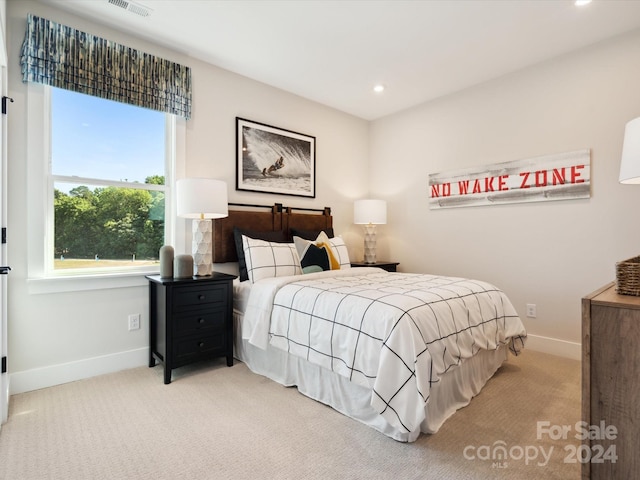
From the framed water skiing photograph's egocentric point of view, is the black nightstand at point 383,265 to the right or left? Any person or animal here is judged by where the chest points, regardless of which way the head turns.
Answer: on its left

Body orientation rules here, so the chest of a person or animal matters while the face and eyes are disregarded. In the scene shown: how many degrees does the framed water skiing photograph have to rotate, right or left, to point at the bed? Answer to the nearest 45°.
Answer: approximately 45° to its right

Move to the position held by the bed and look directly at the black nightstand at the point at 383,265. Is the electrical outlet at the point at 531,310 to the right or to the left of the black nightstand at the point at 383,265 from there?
right

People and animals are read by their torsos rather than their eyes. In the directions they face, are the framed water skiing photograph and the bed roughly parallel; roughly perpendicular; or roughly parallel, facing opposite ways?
roughly parallel

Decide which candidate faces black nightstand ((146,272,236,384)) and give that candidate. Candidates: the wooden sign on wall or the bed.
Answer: the wooden sign on wall

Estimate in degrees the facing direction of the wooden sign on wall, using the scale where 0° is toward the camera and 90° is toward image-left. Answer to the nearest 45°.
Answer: approximately 45°

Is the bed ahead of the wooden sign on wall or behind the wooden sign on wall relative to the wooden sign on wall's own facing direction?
ahead

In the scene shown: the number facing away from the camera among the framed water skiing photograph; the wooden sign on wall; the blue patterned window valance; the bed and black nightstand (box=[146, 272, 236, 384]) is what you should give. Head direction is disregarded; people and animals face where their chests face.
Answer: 0

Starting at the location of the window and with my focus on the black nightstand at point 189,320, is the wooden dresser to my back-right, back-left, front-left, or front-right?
front-right

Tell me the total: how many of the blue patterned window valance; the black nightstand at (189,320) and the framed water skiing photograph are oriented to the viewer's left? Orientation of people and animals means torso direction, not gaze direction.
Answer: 0

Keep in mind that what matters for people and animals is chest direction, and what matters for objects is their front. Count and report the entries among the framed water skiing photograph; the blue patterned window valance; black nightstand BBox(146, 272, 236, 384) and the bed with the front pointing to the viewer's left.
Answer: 0

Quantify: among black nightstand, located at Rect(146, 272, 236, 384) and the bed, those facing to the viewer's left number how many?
0

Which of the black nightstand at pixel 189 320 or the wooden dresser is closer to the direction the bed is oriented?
the wooden dresser

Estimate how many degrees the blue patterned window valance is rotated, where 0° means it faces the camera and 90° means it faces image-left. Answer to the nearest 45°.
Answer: approximately 315°

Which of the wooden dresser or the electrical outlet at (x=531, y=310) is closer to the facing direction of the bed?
the wooden dresser

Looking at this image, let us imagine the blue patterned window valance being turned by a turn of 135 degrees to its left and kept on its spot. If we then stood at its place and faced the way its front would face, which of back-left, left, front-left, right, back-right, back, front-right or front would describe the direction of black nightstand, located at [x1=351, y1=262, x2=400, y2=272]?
right
